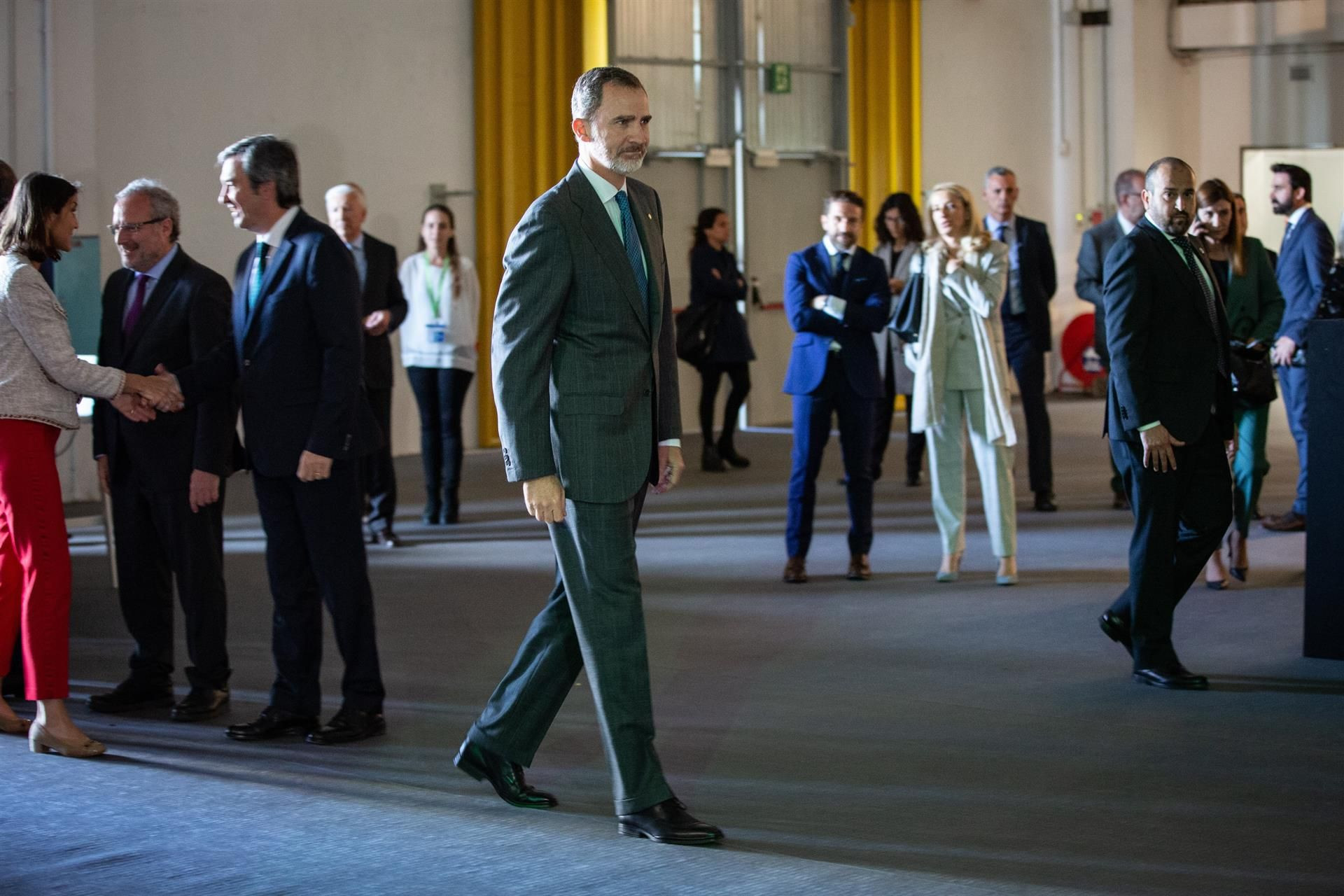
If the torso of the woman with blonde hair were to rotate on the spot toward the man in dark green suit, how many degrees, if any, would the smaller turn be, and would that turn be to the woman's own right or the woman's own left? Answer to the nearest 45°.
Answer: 0° — they already face them

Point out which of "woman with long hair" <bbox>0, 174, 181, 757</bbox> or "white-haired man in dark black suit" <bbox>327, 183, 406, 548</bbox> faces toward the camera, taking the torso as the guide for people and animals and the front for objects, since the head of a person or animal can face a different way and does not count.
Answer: the white-haired man in dark black suit

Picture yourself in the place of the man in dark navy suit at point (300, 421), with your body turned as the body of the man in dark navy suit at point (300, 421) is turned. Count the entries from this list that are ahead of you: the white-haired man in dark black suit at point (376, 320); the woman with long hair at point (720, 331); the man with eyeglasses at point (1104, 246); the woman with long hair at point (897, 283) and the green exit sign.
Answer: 0

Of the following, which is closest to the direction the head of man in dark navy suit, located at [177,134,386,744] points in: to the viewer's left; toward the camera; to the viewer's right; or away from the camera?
to the viewer's left

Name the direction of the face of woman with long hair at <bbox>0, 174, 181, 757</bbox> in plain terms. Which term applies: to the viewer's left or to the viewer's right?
to the viewer's right

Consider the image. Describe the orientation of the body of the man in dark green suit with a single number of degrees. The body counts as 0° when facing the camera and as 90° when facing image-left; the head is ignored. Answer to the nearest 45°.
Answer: approximately 315°

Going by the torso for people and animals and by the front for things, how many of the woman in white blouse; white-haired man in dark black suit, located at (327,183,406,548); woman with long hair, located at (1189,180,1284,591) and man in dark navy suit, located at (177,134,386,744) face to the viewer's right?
0

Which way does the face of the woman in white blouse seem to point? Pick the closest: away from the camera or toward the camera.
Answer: toward the camera

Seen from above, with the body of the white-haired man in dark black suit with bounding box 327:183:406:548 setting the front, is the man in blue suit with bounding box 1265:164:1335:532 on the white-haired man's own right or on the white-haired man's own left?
on the white-haired man's own left

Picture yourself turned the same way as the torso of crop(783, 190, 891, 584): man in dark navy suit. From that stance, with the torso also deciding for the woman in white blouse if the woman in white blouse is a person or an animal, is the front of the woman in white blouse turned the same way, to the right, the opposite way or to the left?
the same way

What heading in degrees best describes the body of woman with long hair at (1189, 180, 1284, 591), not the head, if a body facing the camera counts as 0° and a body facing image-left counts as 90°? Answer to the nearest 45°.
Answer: approximately 45°

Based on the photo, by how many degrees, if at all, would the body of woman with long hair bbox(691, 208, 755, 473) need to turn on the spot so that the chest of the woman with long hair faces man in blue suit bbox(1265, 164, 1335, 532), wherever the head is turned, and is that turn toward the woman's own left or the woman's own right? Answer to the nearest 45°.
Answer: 0° — they already face them

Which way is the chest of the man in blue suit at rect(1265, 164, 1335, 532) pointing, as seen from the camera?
to the viewer's left

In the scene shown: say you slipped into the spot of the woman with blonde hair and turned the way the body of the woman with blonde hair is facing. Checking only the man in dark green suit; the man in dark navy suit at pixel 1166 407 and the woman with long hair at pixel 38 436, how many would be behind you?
0

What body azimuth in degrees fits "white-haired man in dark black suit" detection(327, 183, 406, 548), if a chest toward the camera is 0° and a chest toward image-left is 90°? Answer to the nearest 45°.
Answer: approximately 0°

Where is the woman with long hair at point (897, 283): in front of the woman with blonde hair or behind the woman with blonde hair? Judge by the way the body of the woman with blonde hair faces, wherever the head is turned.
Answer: behind

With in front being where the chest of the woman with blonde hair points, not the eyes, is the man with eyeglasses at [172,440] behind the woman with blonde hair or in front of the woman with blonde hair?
in front

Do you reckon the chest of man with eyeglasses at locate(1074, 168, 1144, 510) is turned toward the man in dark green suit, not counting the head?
no

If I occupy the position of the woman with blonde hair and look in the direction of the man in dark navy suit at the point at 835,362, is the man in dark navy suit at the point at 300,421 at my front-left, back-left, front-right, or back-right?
front-left

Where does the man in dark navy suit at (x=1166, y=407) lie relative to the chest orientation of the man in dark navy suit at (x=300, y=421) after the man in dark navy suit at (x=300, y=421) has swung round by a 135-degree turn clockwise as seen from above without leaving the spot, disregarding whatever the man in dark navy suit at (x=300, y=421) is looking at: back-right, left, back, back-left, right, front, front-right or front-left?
right
